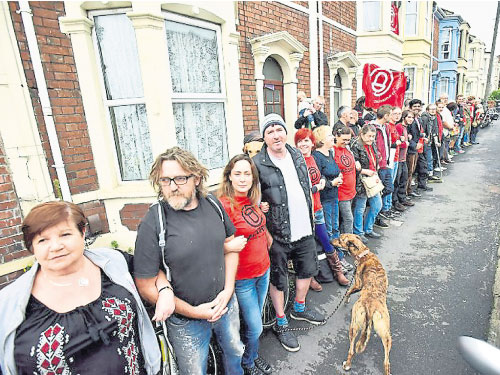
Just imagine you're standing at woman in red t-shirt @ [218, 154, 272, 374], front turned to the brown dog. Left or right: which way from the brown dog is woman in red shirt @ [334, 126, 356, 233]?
left

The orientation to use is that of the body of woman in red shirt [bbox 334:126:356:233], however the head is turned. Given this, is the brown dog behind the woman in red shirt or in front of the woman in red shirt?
in front

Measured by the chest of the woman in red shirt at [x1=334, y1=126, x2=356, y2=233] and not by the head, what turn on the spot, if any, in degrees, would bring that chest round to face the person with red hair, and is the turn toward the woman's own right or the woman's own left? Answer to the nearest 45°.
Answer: approximately 45° to the woman's own right

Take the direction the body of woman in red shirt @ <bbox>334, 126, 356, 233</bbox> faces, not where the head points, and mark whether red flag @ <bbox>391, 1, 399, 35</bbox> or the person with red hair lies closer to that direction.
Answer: the person with red hair

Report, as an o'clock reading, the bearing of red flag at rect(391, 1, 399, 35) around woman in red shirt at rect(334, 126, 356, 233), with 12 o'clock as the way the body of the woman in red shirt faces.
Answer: The red flag is roughly at 8 o'clock from the woman in red shirt.

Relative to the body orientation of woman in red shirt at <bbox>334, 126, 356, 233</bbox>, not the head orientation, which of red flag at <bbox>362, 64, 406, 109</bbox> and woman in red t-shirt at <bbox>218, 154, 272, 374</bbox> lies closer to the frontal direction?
the woman in red t-shirt

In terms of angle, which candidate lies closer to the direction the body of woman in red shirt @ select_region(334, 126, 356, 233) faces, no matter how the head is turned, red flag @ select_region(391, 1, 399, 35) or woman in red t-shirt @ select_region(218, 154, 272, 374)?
the woman in red t-shirt

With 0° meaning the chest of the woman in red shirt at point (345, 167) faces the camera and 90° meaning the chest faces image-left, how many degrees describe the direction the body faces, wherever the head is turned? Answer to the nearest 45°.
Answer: approximately 315°

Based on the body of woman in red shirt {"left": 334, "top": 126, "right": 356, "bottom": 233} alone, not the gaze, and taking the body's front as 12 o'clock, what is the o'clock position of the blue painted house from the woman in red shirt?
The blue painted house is roughly at 8 o'clock from the woman in red shirt.

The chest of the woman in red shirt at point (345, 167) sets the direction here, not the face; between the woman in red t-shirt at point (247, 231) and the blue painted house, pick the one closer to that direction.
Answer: the woman in red t-shirt
